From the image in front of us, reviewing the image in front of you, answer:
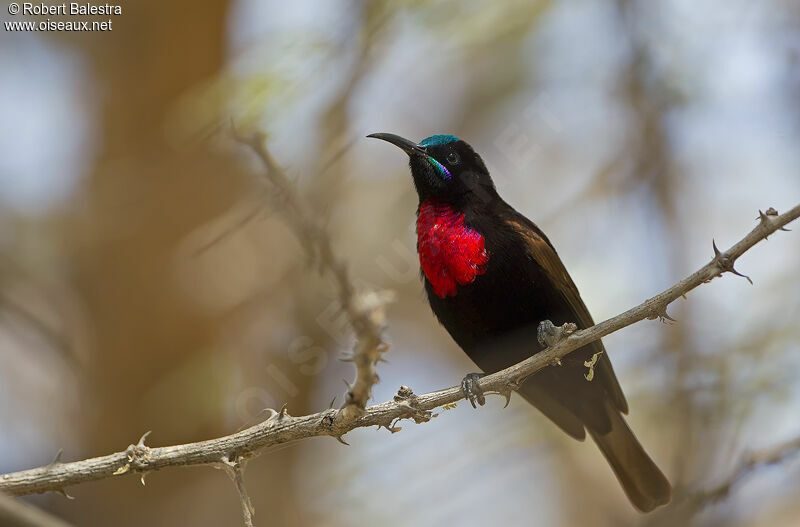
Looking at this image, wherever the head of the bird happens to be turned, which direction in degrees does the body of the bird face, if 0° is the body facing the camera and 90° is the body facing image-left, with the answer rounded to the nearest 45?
approximately 45°
